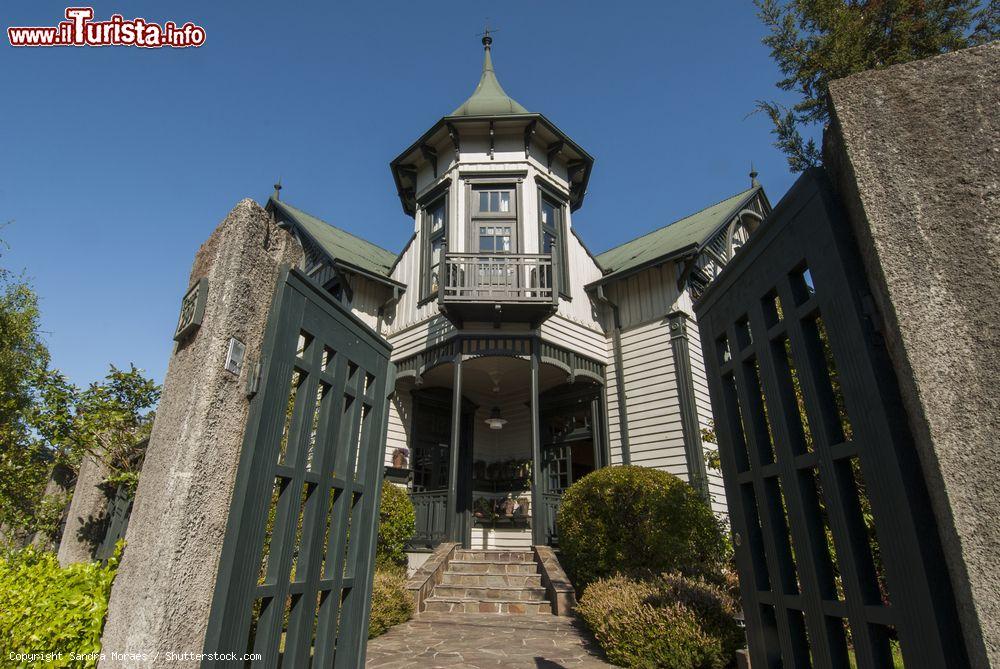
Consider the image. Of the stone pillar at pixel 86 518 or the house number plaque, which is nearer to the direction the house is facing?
the house number plaque

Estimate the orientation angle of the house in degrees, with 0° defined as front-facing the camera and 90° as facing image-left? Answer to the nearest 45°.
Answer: approximately 0°

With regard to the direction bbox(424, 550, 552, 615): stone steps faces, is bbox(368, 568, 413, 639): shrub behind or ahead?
ahead

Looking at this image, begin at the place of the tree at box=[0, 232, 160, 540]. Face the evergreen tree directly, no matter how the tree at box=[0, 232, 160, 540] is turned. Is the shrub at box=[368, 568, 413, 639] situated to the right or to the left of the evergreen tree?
left

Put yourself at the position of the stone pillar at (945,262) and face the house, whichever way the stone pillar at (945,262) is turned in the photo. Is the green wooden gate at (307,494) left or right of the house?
left

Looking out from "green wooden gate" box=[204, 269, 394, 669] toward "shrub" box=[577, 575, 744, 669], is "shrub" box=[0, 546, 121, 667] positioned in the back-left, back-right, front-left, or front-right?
back-left

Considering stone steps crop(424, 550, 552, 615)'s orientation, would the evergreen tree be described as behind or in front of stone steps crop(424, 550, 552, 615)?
in front

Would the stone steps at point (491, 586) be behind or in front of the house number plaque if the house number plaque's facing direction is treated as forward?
behind

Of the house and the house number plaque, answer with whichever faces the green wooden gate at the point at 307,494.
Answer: the house

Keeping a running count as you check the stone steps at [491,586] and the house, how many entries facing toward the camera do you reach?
2
